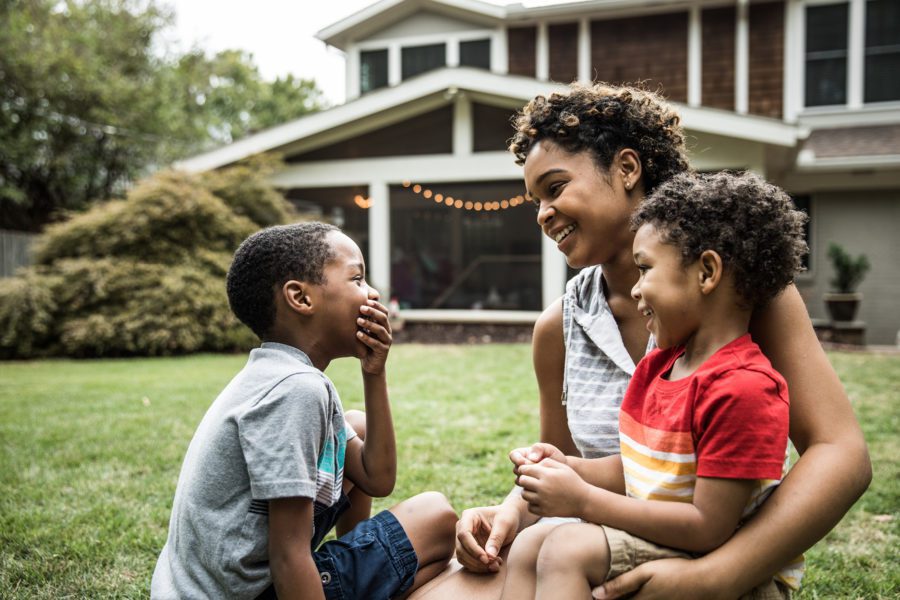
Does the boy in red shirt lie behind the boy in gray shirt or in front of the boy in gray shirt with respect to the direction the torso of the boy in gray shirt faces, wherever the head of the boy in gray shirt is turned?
in front

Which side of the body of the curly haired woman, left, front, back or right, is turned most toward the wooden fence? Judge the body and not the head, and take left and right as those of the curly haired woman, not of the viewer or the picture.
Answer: right

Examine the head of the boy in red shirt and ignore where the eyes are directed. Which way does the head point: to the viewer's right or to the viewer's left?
to the viewer's left

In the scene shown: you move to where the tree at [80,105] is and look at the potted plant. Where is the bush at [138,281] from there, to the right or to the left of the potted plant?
right

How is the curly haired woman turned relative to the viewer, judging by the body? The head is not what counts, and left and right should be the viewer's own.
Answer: facing the viewer and to the left of the viewer

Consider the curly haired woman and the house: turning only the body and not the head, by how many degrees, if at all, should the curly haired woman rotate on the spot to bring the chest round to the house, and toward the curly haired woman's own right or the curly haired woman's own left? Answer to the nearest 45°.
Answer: approximately 135° to the curly haired woman's own right

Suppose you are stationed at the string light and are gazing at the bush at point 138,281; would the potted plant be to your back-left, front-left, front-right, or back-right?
back-left

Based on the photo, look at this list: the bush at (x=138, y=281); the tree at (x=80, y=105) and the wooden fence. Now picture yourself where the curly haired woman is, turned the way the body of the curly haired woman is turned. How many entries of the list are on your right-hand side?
3

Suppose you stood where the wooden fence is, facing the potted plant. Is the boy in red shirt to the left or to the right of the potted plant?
right

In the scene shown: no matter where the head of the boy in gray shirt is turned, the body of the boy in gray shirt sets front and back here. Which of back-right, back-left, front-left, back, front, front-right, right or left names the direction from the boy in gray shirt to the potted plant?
front-left

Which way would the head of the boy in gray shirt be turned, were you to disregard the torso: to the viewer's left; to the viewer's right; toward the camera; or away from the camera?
to the viewer's right

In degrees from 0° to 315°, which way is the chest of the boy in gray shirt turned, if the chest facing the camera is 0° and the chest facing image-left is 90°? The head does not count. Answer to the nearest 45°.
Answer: approximately 270°

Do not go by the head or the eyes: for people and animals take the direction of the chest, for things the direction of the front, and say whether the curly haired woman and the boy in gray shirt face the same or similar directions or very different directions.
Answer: very different directions

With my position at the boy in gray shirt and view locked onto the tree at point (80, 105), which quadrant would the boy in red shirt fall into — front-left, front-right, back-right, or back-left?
back-right

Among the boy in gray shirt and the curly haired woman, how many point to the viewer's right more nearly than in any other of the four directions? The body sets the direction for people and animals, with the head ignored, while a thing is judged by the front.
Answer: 1
